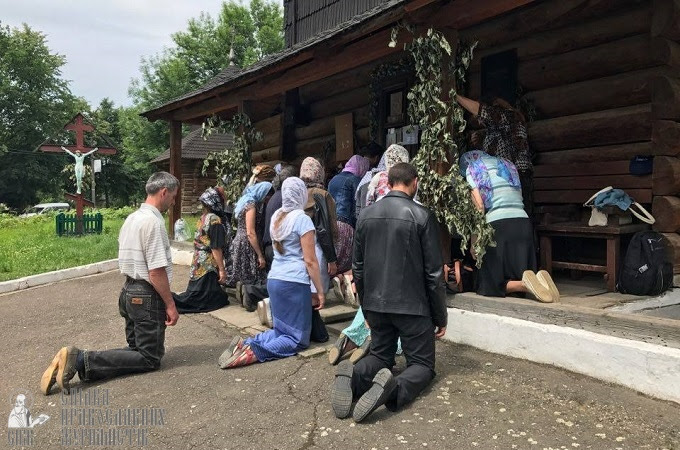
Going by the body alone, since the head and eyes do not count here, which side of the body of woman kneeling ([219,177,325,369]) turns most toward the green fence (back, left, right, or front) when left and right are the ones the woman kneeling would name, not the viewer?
left

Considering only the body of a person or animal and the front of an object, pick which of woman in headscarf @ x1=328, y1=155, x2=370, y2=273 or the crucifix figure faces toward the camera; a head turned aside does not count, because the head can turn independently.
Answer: the crucifix figure

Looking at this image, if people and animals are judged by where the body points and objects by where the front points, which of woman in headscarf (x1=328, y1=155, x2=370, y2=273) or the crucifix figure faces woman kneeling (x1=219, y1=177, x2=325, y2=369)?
the crucifix figure

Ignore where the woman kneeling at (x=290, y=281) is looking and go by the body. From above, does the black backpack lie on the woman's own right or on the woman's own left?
on the woman's own right

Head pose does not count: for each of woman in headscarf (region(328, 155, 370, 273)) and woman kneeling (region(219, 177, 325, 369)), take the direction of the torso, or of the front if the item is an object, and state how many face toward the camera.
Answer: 0

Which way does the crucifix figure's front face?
toward the camera

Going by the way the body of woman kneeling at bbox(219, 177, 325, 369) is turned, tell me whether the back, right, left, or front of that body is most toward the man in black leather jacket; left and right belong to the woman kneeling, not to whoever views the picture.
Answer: right

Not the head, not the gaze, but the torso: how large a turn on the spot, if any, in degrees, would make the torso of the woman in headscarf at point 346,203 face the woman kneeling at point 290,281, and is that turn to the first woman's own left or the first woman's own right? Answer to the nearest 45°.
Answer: approximately 135° to the first woman's own right

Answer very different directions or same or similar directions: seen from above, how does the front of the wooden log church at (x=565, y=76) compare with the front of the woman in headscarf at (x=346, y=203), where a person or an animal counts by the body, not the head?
very different directions

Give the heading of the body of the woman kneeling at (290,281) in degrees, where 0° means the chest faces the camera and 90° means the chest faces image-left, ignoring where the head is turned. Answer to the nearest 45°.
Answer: approximately 225°

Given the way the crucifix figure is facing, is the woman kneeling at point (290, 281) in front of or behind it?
in front

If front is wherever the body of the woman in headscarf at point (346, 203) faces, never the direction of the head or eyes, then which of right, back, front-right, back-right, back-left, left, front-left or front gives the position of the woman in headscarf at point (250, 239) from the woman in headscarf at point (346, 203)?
back-left

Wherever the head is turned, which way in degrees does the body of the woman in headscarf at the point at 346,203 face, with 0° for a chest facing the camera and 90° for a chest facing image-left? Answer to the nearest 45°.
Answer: approximately 225°

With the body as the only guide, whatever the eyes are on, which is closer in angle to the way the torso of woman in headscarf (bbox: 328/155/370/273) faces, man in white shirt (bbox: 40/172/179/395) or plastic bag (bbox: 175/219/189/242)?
the plastic bag

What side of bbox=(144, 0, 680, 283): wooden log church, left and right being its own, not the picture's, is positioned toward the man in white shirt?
front

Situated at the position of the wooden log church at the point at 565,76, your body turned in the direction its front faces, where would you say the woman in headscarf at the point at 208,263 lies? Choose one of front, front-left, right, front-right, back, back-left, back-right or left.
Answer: front-right

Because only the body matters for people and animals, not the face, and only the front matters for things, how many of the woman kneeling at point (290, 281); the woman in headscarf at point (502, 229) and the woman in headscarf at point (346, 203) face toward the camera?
0
